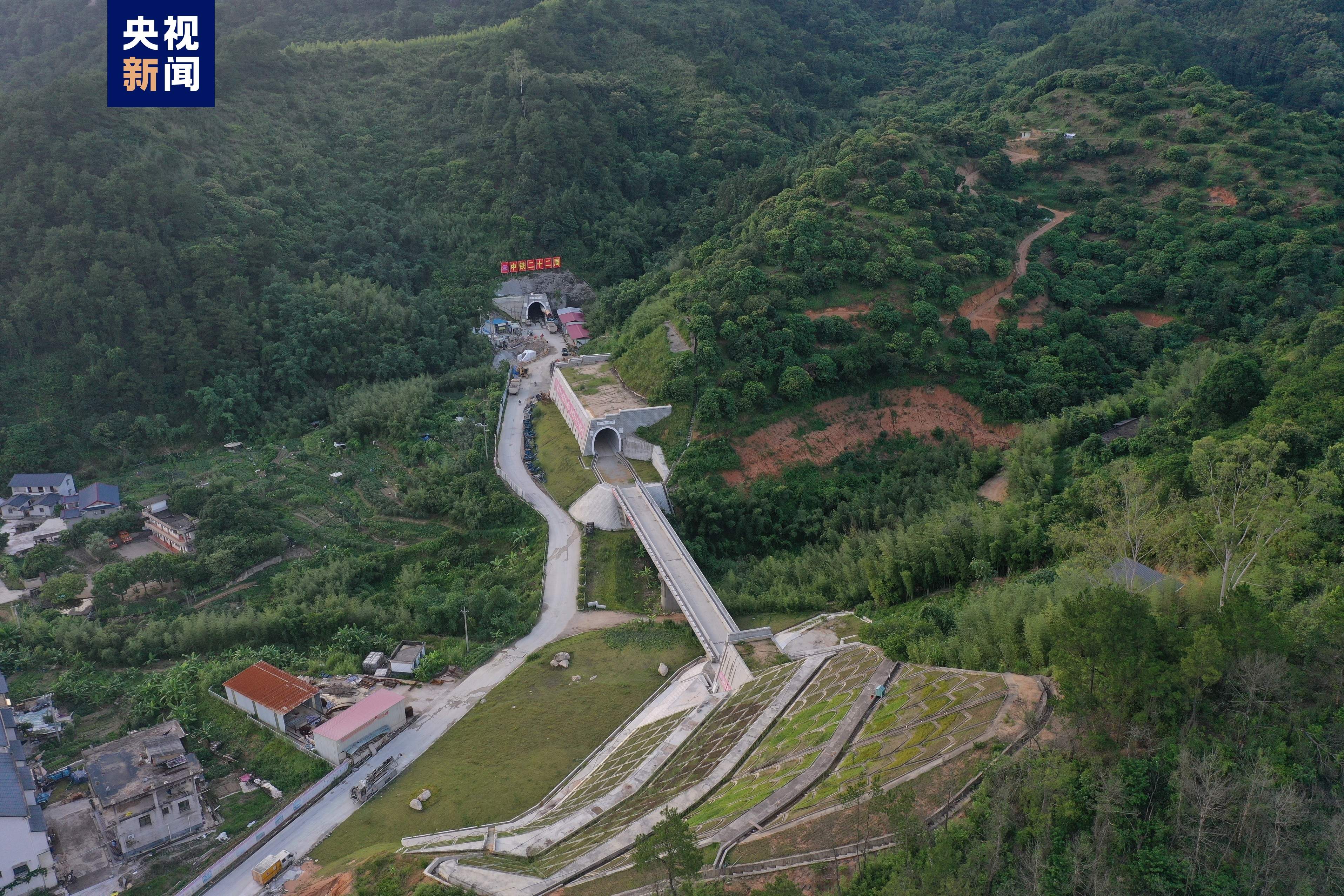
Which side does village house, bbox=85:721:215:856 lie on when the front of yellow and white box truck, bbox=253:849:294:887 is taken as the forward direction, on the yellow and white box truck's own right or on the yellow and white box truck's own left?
on the yellow and white box truck's own left

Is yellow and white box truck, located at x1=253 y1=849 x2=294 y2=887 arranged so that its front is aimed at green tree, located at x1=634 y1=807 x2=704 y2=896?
no

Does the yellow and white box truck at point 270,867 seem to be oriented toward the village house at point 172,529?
no

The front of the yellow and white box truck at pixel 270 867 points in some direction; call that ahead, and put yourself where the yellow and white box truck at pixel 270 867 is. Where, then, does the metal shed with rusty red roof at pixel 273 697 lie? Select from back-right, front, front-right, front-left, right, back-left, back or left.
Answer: front-left

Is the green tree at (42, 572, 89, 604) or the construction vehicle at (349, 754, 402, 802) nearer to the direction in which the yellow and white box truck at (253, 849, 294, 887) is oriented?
the construction vehicle

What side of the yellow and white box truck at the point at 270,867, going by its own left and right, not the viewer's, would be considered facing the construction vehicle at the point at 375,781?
front

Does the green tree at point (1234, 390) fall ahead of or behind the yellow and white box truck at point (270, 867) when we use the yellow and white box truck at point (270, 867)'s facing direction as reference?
ahead

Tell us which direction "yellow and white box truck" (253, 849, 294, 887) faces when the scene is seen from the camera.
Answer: facing away from the viewer and to the right of the viewer

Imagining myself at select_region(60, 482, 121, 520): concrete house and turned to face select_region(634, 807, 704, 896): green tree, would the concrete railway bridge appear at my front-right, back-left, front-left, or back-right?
front-left

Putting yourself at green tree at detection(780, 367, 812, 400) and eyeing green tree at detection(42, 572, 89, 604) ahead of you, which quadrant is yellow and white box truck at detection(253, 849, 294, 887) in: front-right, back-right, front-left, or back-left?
front-left

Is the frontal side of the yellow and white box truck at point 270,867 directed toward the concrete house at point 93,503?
no

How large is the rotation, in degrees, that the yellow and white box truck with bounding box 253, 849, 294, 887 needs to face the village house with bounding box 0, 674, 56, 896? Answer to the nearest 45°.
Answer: approximately 135° to its left
